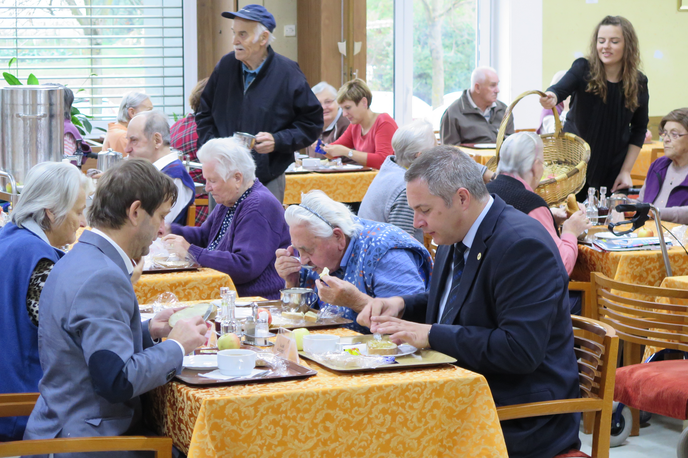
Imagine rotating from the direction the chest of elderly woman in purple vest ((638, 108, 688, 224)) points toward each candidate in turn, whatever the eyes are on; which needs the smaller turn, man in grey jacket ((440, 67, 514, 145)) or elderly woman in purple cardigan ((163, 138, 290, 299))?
the elderly woman in purple cardigan

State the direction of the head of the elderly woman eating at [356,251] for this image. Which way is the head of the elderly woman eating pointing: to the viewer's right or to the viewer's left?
to the viewer's left

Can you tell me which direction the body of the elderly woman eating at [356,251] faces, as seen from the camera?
to the viewer's left

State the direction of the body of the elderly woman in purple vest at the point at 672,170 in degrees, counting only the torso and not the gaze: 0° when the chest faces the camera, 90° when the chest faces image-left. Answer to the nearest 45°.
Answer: approximately 45°

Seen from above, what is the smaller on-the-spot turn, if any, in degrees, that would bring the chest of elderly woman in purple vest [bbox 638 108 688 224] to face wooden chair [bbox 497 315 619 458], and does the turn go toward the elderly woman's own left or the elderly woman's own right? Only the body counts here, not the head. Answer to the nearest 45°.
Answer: approximately 45° to the elderly woman's own left

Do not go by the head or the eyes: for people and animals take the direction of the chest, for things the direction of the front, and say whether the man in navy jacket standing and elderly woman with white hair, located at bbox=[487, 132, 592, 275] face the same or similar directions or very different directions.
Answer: very different directions

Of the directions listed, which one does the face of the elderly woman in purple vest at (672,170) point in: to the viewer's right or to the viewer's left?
to the viewer's left

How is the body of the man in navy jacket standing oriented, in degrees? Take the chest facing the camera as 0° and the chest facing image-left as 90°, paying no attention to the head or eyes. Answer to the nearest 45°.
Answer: approximately 45°

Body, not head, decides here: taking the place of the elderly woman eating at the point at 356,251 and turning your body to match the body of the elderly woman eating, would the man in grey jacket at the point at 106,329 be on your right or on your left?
on your left

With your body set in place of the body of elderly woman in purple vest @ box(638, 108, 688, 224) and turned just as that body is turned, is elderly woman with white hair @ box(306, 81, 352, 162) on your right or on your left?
on your right
